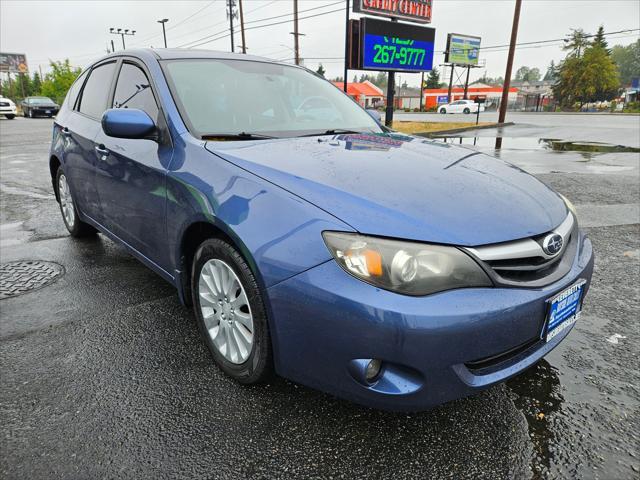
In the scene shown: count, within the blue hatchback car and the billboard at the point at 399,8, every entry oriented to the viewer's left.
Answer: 0

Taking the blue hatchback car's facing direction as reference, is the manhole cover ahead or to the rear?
to the rear

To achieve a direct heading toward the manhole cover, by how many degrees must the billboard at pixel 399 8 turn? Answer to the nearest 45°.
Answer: approximately 45° to its right

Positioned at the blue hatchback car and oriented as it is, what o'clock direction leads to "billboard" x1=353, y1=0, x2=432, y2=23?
The billboard is roughly at 8 o'clock from the blue hatchback car.

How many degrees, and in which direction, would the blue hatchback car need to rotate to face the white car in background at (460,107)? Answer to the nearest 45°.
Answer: approximately 135° to its left

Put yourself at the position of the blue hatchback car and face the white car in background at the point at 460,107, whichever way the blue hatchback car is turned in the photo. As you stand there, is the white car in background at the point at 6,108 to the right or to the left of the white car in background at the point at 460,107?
left

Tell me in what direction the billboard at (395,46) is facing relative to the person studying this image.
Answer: facing the viewer and to the right of the viewer

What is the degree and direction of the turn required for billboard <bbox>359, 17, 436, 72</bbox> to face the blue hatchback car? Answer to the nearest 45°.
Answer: approximately 45° to its right

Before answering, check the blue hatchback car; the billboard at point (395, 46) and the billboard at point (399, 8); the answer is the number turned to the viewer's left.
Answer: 0
